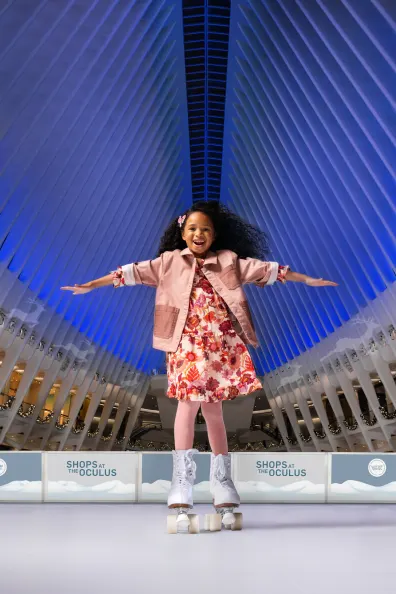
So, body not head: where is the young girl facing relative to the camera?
toward the camera

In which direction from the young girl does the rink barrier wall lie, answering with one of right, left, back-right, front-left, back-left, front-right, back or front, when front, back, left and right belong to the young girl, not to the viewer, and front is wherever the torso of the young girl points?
back

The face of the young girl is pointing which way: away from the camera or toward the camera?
toward the camera
